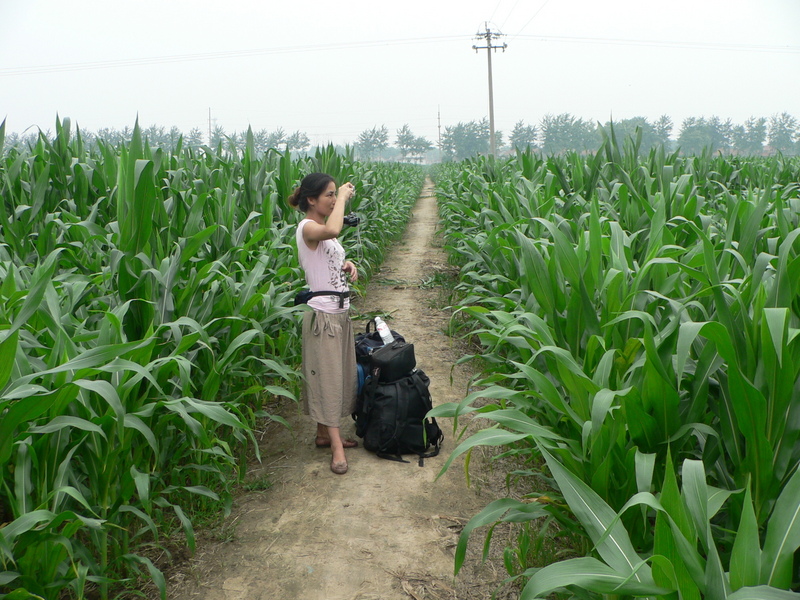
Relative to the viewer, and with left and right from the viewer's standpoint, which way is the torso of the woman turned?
facing the viewer and to the right of the viewer

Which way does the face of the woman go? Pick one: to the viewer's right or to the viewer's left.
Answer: to the viewer's right
